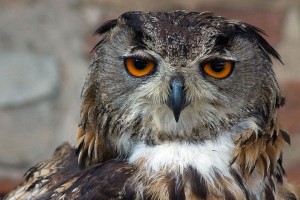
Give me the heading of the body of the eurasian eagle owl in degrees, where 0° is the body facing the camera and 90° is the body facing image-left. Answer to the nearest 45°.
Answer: approximately 0°
